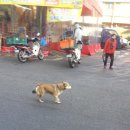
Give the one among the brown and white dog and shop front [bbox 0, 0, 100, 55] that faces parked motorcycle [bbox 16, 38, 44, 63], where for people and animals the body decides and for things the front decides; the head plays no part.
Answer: the shop front

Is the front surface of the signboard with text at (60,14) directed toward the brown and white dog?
yes

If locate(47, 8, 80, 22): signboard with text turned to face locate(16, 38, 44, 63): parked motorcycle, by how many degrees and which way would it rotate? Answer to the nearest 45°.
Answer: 0° — it already faces it

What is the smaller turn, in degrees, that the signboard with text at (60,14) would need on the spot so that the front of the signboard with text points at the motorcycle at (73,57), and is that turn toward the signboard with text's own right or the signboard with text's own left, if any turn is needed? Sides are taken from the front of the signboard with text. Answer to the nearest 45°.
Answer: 0° — it already faces it

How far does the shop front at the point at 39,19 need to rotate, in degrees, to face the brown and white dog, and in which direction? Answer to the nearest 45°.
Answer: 0° — it already faces it

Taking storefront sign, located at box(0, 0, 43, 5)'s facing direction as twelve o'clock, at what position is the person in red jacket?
The person in red jacket is roughly at 10 o'clock from the storefront sign.

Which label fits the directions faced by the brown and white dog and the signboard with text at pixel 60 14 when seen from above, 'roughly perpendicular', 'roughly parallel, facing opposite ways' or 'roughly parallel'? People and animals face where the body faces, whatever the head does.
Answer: roughly perpendicular
